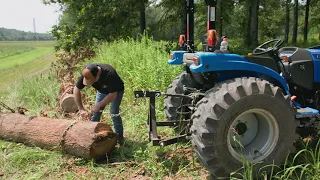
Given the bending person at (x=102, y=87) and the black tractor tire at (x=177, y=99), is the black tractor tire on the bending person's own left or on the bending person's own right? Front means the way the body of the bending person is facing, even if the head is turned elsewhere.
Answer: on the bending person's own left

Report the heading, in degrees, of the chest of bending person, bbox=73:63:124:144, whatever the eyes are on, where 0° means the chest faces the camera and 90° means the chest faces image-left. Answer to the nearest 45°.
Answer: approximately 45°

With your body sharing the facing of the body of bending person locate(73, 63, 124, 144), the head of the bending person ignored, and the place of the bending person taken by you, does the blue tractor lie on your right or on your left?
on your left
